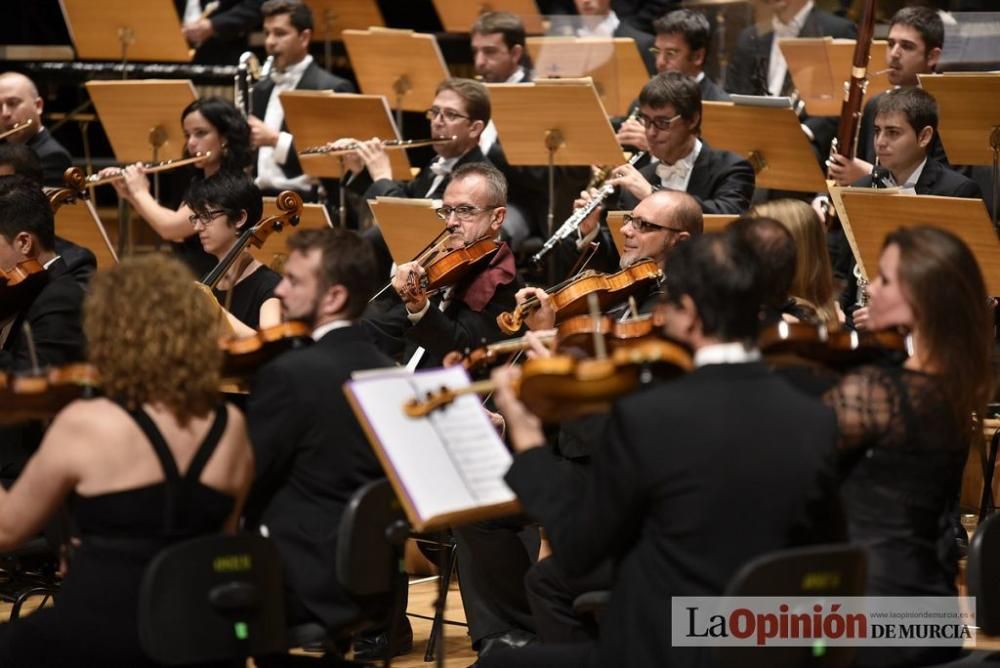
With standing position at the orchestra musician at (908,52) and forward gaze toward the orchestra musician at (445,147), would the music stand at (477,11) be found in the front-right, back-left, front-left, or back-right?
front-right

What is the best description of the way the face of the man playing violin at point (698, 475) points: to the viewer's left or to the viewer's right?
to the viewer's left

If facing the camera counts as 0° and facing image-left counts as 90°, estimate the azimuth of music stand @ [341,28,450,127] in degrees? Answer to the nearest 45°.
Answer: approximately 225°

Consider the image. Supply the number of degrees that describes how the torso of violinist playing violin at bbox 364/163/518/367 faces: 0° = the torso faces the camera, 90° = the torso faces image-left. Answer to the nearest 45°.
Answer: approximately 45°

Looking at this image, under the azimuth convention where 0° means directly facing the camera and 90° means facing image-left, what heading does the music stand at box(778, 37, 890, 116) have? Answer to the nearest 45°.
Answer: approximately 180°

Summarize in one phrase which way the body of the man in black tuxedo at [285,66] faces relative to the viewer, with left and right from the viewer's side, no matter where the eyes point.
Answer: facing the viewer and to the left of the viewer

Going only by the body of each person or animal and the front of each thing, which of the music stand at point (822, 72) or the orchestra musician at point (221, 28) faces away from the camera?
the music stand

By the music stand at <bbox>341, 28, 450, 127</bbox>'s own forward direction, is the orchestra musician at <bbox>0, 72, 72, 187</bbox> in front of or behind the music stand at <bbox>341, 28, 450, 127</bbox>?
behind

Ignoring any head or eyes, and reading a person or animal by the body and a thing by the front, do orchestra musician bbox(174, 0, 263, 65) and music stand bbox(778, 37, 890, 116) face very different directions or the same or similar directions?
very different directions

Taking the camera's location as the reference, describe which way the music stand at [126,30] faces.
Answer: facing away from the viewer and to the right of the viewer

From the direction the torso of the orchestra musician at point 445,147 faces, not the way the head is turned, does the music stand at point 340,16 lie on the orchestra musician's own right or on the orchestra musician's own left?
on the orchestra musician's own right
